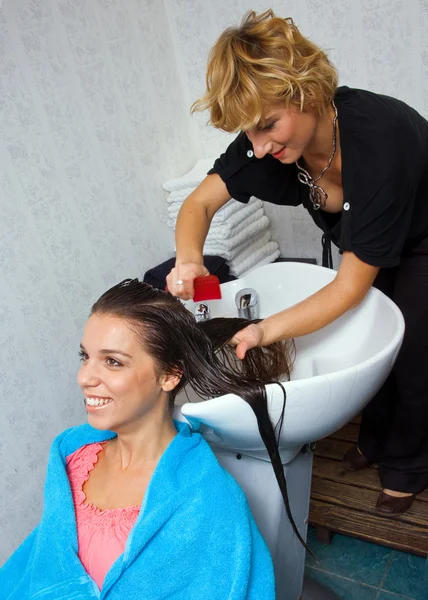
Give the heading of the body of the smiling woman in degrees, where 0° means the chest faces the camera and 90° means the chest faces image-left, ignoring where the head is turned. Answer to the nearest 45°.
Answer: approximately 45°

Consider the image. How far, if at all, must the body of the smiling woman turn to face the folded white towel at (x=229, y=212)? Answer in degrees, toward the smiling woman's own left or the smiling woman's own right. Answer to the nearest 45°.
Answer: approximately 180°

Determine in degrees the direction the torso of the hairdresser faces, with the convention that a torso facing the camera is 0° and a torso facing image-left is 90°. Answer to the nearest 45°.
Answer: approximately 45°

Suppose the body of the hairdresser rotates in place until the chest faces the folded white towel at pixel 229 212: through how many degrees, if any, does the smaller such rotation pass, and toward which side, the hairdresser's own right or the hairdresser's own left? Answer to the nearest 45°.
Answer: approximately 45° to the hairdresser's own right

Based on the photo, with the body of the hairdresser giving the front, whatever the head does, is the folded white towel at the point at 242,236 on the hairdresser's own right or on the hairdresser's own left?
on the hairdresser's own right

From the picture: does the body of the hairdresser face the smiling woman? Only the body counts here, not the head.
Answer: yes
